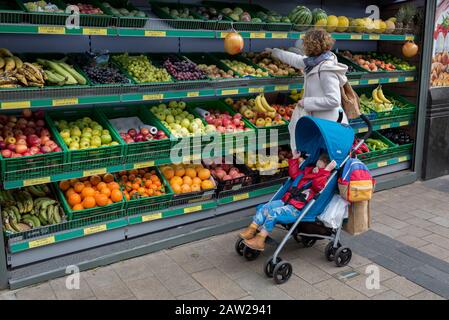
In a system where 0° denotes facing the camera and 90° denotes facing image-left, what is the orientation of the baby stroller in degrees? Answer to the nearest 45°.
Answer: approximately 45°

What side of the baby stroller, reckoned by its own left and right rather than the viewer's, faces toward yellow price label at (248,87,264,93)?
right

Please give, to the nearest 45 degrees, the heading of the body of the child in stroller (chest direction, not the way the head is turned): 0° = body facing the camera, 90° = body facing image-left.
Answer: approximately 45°

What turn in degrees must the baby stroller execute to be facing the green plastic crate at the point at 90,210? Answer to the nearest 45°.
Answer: approximately 45° to its right

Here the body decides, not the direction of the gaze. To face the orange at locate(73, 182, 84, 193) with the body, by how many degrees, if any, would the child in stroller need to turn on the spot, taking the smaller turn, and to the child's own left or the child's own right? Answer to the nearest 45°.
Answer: approximately 45° to the child's own right

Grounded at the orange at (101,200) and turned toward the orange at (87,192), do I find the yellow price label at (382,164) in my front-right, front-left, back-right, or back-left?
back-right

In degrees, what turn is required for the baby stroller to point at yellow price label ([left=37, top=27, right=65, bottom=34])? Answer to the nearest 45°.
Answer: approximately 45° to its right

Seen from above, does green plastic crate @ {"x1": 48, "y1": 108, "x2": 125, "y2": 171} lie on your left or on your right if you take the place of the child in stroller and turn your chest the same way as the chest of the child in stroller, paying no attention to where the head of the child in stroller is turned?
on your right

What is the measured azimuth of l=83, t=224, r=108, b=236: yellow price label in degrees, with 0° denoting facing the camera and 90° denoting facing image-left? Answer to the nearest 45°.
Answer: approximately 315°

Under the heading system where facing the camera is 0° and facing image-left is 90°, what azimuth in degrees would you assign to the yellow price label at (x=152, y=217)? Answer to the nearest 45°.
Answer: approximately 315°
